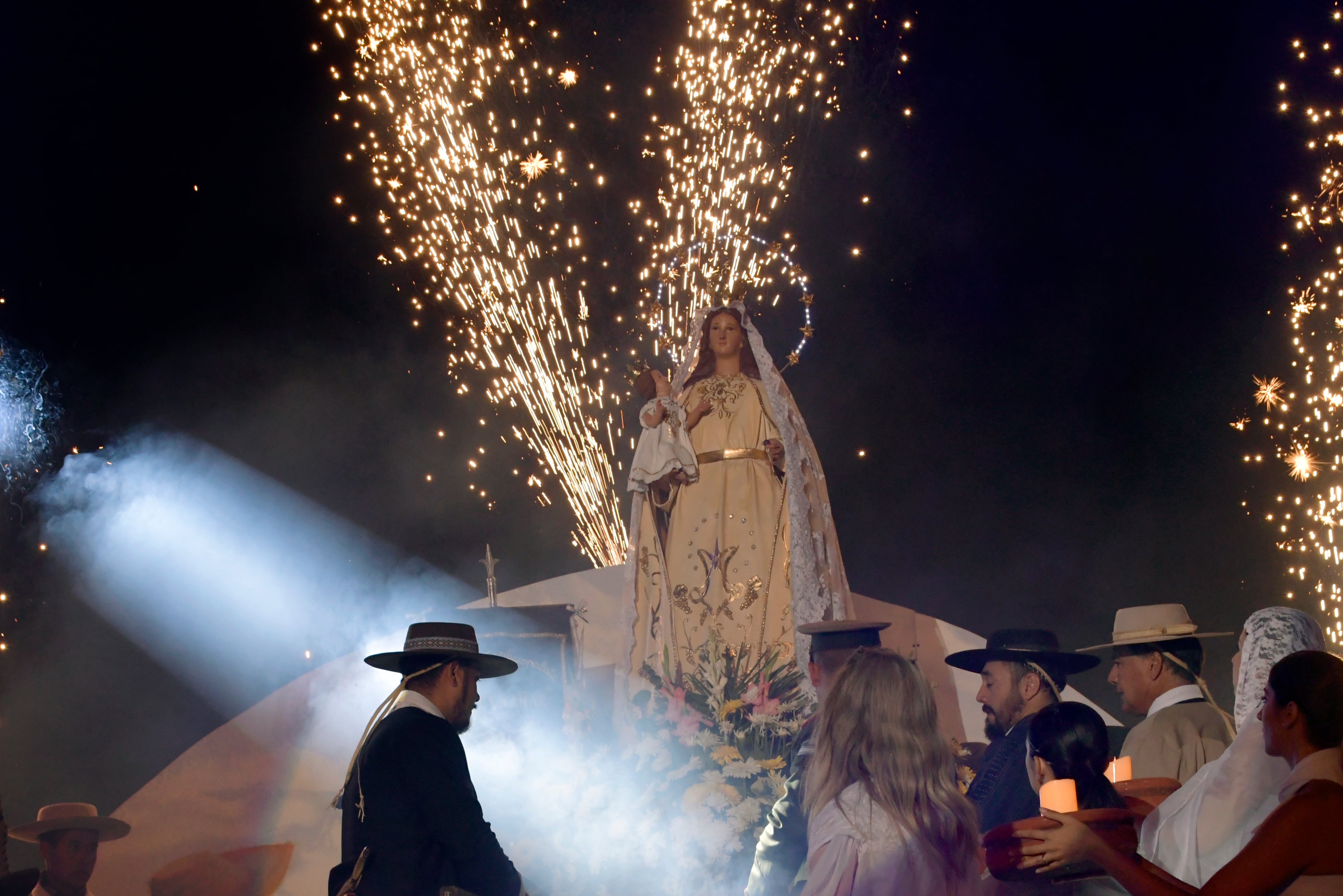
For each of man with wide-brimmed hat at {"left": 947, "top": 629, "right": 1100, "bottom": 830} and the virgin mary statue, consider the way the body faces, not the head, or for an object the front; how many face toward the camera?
1

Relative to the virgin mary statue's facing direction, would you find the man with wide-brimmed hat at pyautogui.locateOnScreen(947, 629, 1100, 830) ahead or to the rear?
ahead

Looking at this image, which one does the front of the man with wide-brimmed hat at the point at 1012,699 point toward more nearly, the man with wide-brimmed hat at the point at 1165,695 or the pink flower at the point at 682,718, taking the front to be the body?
the pink flower

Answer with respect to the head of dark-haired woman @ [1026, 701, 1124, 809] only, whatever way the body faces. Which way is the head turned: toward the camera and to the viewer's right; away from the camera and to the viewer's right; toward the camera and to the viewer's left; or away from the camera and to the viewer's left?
away from the camera and to the viewer's left

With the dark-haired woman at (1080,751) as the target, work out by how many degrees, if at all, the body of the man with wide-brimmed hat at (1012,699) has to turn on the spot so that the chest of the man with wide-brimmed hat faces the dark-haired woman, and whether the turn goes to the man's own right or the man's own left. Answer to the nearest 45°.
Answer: approximately 90° to the man's own left

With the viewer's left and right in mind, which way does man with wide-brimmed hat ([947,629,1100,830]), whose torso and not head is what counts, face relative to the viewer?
facing to the left of the viewer

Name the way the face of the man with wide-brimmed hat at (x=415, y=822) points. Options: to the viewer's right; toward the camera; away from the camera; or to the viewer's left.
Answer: to the viewer's right

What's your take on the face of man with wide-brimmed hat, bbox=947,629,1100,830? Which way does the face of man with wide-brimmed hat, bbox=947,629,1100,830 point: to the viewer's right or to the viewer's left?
to the viewer's left

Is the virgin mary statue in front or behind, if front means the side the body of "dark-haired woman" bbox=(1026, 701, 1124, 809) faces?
in front

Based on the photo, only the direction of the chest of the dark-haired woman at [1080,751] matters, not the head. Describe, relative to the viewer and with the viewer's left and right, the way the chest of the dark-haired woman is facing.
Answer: facing away from the viewer and to the left of the viewer

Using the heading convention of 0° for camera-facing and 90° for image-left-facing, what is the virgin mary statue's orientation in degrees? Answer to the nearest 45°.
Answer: approximately 0°
